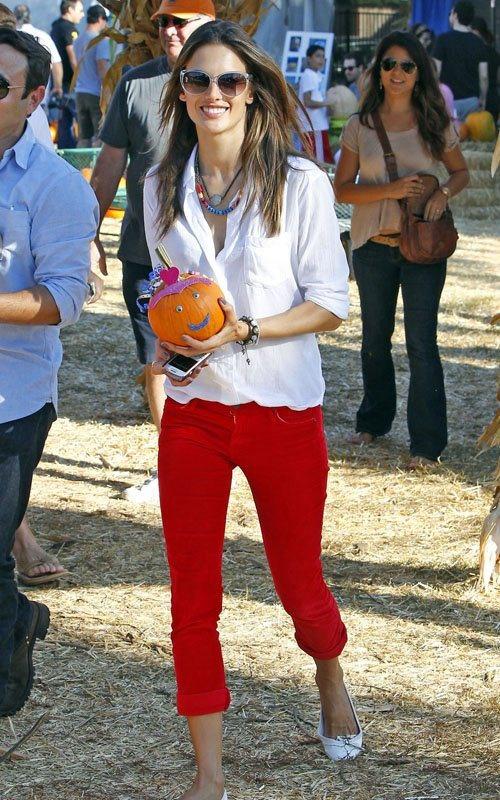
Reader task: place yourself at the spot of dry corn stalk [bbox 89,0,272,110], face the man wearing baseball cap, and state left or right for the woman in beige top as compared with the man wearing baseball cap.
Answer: left

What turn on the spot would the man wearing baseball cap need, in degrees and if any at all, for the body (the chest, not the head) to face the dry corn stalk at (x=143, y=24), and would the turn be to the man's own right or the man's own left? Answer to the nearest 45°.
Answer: approximately 135° to the man's own right

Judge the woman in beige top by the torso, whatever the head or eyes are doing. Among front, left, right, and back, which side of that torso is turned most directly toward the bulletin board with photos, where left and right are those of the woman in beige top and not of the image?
back

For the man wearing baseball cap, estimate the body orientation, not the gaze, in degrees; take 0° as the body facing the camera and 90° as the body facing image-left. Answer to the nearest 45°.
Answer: approximately 45°

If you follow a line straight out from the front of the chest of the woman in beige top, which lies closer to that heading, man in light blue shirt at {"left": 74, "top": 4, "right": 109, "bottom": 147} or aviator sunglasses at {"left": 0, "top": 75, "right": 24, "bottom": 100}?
the aviator sunglasses

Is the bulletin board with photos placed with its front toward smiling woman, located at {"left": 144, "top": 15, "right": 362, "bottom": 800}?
yes

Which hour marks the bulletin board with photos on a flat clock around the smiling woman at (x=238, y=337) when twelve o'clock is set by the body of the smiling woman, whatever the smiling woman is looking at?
The bulletin board with photos is roughly at 6 o'clock from the smiling woman.

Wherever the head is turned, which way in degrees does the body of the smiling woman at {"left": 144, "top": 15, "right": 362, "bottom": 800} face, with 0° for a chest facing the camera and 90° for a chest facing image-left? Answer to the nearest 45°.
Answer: approximately 0°

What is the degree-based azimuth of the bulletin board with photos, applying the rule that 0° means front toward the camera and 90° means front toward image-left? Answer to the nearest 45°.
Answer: approximately 0°

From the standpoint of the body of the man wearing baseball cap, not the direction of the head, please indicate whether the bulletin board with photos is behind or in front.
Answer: behind
